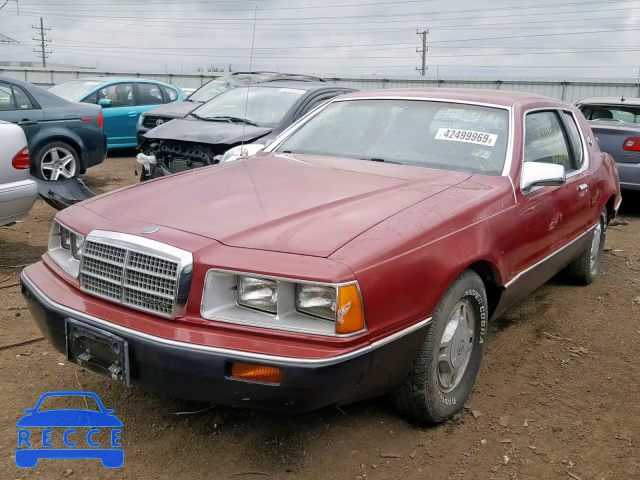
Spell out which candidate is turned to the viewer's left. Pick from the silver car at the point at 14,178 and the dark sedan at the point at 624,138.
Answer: the silver car

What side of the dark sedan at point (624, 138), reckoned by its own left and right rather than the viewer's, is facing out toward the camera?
back

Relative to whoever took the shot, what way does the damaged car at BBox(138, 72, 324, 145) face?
facing the viewer and to the left of the viewer

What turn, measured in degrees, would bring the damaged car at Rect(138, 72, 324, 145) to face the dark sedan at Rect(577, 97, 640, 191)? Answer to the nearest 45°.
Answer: approximately 90° to its left

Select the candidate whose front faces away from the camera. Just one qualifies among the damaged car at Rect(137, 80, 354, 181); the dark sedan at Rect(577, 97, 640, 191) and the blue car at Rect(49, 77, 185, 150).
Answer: the dark sedan

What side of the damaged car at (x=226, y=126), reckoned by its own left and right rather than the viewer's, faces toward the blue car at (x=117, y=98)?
right

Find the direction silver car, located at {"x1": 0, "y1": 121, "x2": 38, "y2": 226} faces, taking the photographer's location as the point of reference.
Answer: facing to the left of the viewer

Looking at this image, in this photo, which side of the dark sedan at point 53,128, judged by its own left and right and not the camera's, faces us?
left

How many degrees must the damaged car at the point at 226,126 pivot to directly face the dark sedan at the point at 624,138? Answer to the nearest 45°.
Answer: approximately 135° to its left

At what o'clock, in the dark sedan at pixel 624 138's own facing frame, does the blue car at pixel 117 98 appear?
The blue car is roughly at 9 o'clock from the dark sedan.

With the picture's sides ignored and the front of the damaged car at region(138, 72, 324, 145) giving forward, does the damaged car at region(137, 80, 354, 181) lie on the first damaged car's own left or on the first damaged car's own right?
on the first damaged car's own left

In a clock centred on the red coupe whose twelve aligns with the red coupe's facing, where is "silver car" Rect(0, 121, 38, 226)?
The silver car is roughly at 3 o'clock from the red coupe.
